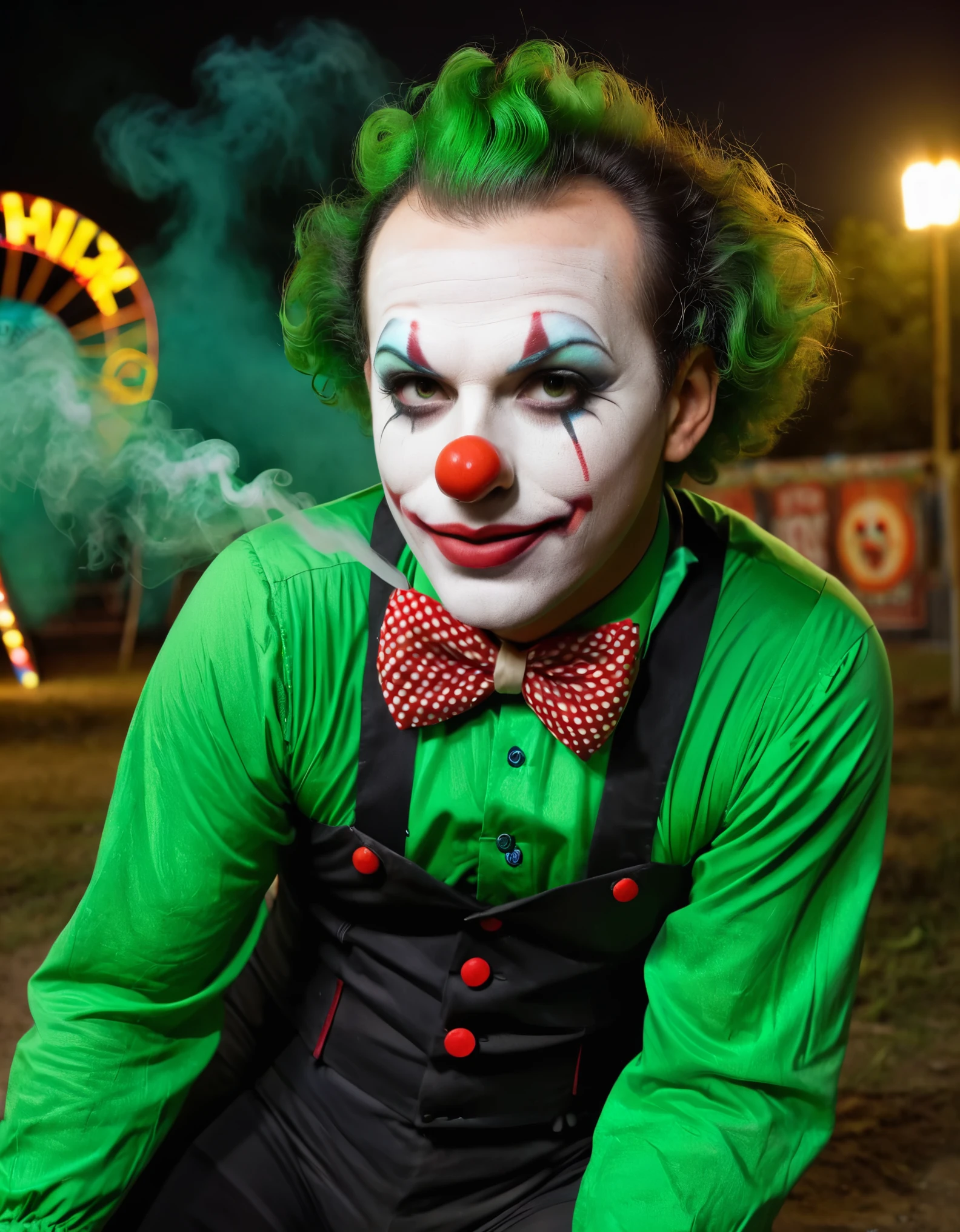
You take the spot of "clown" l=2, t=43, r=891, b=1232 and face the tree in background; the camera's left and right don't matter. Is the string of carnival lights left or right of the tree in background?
left

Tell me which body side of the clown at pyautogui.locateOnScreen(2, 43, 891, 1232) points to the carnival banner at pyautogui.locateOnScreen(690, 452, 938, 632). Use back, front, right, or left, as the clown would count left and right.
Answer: back

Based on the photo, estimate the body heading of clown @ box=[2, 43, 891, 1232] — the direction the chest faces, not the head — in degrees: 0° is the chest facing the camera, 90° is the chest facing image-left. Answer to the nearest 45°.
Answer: approximately 0°

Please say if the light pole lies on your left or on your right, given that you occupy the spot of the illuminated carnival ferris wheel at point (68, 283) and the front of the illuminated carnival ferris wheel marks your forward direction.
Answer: on your left

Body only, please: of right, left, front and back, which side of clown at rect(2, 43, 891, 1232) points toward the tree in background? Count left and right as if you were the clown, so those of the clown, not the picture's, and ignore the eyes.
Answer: back
